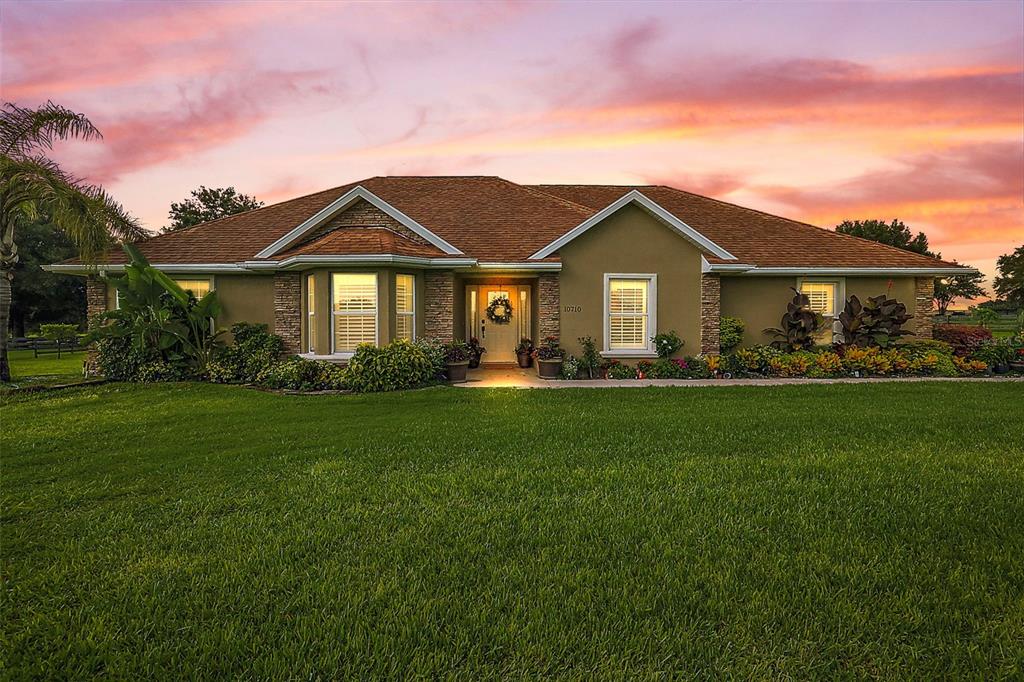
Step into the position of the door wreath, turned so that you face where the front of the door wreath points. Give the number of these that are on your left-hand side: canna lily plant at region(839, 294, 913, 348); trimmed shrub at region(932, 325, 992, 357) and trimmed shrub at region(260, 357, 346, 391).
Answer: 2

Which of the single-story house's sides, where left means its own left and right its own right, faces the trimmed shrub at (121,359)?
right

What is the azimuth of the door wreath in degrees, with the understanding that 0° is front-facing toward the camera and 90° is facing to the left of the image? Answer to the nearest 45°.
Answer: approximately 0°

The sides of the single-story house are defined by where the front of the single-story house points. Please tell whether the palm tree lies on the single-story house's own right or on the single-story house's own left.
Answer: on the single-story house's own right

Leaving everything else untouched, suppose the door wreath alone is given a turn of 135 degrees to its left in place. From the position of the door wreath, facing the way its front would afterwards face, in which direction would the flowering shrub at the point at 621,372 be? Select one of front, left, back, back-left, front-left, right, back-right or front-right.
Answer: right

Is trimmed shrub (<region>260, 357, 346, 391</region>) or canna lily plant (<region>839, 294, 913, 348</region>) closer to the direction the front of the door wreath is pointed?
the trimmed shrub

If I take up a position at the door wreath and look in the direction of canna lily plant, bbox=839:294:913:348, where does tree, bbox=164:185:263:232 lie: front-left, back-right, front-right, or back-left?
back-left

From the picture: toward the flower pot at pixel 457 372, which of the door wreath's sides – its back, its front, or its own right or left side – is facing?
front

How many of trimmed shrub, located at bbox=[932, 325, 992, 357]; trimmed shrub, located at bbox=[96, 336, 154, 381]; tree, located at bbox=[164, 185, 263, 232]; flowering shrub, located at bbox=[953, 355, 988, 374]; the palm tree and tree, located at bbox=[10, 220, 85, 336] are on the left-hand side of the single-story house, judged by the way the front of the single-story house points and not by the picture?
2

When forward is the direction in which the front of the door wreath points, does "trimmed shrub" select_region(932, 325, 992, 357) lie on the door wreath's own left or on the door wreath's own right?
on the door wreath's own left
